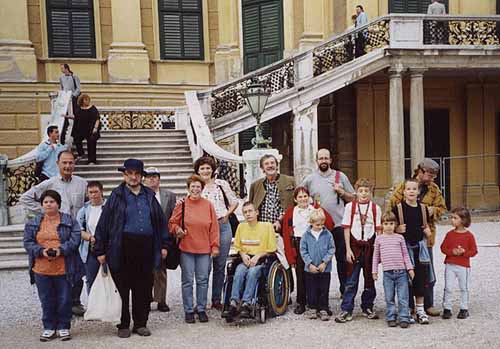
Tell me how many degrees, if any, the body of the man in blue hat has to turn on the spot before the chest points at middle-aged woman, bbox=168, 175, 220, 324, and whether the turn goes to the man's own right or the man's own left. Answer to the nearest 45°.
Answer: approximately 135° to the man's own left

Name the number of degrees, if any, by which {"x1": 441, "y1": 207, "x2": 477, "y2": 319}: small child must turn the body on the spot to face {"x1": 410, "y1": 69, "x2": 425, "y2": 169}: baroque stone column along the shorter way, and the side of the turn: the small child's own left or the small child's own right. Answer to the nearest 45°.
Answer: approximately 180°

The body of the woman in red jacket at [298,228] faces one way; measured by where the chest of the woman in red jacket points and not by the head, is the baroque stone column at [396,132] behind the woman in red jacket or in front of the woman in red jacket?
behind

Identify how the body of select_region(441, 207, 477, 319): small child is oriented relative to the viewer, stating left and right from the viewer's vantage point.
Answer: facing the viewer

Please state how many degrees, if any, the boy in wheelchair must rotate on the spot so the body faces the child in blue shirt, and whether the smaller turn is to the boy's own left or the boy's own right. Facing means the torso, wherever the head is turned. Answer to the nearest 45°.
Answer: approximately 135° to the boy's own left

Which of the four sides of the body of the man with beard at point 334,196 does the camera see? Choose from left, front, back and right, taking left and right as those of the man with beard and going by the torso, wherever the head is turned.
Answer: front

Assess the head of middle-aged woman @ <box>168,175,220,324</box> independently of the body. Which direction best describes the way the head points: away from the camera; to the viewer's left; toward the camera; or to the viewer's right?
toward the camera

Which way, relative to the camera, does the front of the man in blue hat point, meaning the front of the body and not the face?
toward the camera

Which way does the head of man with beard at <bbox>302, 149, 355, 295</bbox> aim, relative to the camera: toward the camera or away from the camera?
toward the camera

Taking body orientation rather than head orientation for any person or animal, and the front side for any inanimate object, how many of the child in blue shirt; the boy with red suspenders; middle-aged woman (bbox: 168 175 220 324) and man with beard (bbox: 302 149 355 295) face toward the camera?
4

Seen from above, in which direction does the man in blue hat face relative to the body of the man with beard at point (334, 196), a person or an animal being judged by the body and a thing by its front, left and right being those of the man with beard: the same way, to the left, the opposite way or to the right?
the same way

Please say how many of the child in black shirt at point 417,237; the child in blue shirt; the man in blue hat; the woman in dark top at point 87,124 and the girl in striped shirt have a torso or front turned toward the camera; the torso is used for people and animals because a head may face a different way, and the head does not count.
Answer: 5

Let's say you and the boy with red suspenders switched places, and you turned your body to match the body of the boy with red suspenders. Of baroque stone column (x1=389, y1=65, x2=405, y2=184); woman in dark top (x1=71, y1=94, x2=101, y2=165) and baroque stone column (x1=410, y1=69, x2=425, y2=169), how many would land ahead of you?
0

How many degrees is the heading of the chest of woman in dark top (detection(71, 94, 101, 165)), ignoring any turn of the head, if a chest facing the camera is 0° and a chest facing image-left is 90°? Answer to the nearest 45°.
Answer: approximately 0°

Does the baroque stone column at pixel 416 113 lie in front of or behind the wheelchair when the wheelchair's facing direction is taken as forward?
behind

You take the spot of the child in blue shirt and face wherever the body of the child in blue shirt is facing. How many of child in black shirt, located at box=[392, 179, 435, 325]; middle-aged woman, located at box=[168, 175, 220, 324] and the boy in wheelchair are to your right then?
2

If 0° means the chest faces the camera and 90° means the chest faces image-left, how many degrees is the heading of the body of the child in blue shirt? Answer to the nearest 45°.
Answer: approximately 0°

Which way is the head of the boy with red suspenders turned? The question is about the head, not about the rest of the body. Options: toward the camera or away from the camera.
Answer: toward the camera

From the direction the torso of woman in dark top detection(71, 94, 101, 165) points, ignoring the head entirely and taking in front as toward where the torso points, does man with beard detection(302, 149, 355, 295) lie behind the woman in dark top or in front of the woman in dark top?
in front

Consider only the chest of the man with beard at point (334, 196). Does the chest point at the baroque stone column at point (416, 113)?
no

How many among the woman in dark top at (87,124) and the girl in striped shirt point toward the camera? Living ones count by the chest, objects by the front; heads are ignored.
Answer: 2

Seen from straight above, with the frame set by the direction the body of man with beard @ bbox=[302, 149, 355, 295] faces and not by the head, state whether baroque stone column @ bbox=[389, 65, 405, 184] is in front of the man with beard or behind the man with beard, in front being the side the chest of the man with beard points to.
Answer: behind

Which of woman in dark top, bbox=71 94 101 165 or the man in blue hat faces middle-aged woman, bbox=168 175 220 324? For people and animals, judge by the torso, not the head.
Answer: the woman in dark top
